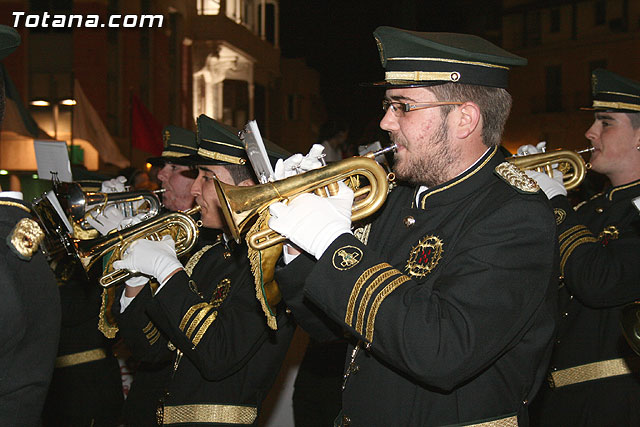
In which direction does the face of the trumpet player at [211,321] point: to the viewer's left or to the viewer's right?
to the viewer's left

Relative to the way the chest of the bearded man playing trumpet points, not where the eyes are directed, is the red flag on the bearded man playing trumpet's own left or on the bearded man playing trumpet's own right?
on the bearded man playing trumpet's own right

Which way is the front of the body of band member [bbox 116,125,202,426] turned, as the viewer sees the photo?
to the viewer's left

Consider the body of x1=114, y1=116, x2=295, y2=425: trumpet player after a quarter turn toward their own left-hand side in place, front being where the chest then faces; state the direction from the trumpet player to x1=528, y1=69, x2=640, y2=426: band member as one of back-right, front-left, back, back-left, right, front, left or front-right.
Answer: left

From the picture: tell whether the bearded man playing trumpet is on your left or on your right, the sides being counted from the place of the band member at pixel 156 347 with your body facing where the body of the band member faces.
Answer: on your left

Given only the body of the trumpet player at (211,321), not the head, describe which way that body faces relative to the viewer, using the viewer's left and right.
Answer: facing to the left of the viewer

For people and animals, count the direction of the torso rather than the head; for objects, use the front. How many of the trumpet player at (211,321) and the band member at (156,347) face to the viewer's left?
2

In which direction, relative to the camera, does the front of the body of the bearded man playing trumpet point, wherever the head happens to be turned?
to the viewer's left

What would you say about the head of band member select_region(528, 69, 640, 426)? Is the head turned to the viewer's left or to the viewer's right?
to the viewer's left
